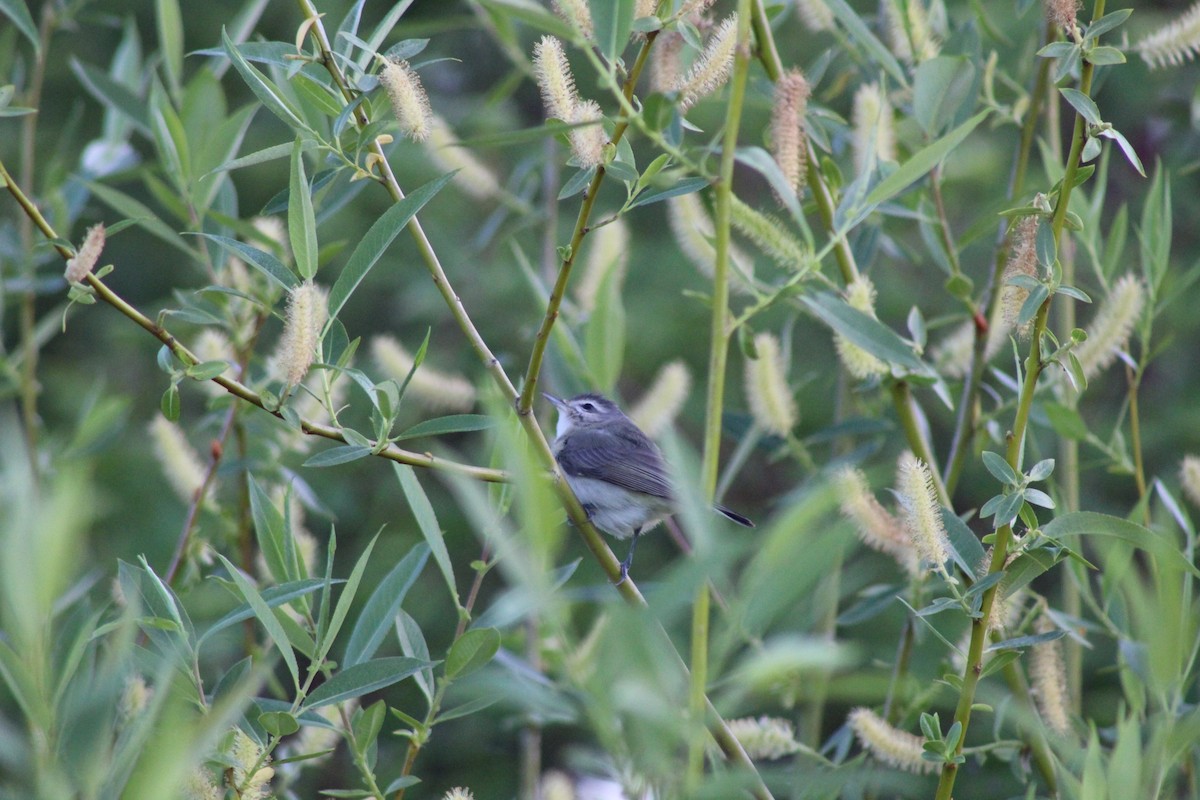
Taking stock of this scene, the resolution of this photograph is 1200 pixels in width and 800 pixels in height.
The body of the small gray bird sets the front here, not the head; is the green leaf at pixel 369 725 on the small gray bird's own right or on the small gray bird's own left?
on the small gray bird's own left

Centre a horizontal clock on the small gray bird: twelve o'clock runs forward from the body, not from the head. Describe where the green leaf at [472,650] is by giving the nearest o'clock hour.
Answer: The green leaf is roughly at 11 o'clock from the small gray bird.

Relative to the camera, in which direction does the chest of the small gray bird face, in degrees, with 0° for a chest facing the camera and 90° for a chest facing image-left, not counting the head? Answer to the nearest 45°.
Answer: approximately 90°
